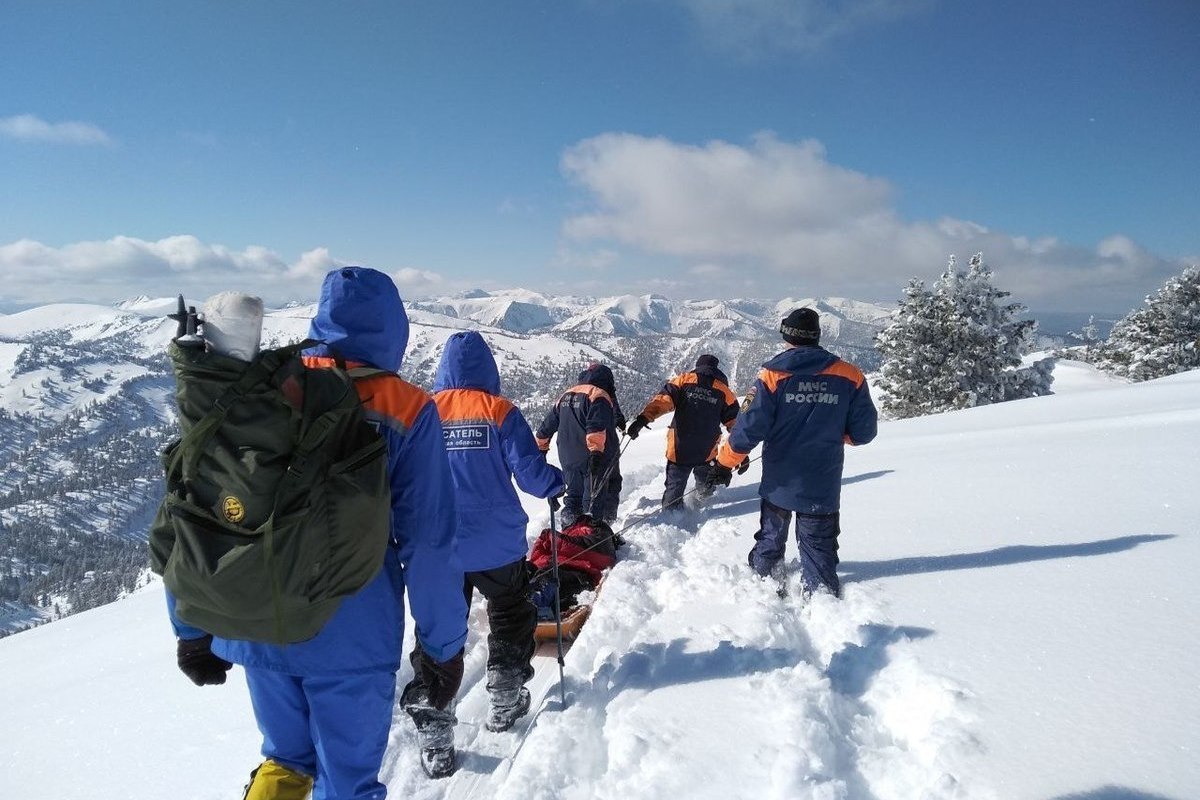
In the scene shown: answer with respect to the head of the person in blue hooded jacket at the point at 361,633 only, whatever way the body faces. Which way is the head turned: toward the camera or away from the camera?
away from the camera

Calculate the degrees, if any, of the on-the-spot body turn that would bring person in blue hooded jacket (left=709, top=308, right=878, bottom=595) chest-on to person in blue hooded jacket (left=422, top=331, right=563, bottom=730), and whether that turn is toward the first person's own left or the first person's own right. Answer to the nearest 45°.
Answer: approximately 135° to the first person's own left

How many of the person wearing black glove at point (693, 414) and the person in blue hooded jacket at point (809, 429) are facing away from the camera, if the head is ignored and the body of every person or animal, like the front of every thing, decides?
2

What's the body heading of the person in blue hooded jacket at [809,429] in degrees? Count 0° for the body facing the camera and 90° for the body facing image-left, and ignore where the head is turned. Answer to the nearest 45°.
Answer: approximately 180°

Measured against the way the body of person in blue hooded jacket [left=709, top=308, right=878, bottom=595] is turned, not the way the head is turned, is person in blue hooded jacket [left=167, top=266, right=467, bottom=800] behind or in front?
behind

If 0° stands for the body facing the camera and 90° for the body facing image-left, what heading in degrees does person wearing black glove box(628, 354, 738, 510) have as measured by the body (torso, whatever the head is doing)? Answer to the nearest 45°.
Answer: approximately 180°

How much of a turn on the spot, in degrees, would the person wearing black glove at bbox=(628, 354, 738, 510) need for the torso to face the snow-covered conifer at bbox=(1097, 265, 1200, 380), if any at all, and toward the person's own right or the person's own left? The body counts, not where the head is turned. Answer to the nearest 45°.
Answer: approximately 45° to the person's own right

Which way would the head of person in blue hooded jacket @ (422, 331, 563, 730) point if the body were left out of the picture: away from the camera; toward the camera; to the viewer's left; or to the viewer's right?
away from the camera
